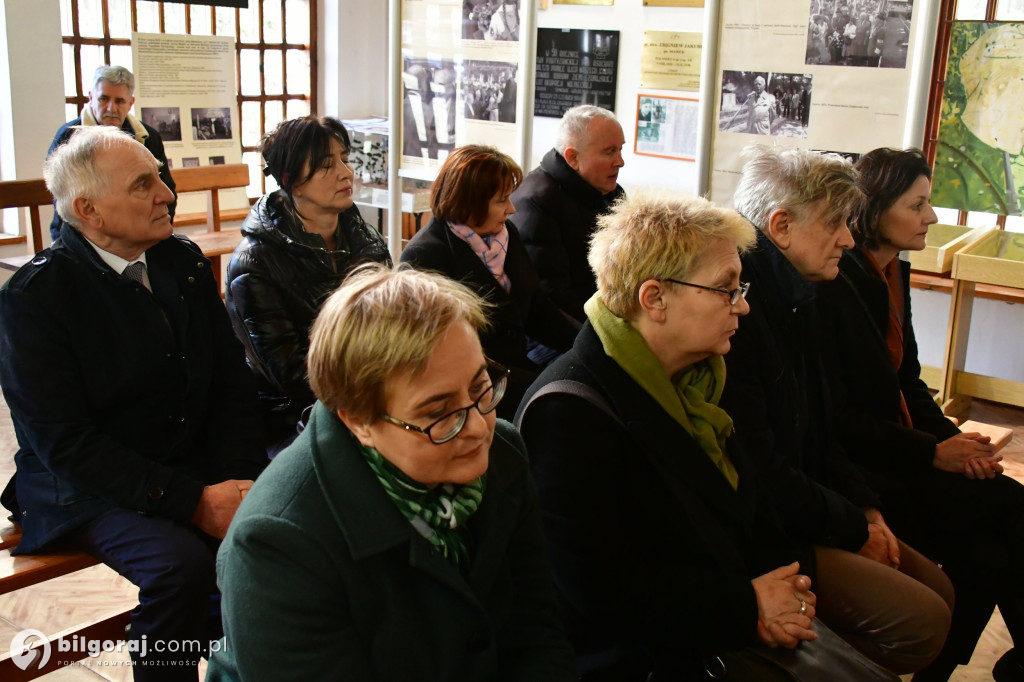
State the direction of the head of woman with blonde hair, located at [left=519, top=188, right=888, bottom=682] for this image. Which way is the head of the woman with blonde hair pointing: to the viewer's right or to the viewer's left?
to the viewer's right

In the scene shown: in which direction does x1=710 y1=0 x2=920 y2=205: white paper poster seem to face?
toward the camera

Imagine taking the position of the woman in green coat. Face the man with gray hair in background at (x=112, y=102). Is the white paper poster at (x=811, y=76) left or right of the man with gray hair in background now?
right

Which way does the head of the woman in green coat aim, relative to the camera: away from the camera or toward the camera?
toward the camera

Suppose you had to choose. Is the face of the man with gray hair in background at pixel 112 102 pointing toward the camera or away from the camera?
toward the camera

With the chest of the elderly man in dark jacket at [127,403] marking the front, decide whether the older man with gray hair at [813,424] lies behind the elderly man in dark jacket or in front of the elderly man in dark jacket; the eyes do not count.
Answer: in front

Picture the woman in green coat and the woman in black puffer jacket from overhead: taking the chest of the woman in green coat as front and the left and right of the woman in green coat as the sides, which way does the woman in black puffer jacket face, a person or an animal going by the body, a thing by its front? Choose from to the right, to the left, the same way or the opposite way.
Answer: the same way

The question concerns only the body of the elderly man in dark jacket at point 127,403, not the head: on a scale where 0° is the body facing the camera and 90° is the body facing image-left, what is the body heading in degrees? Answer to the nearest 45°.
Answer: approximately 315°

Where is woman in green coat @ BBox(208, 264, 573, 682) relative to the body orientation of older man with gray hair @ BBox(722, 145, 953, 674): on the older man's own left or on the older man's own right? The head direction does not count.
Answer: on the older man's own right

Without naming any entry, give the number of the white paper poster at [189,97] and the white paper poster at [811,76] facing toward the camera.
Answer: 2

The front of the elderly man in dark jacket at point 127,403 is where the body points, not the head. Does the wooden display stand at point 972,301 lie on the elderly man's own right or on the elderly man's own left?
on the elderly man's own left

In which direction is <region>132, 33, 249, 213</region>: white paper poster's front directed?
toward the camera

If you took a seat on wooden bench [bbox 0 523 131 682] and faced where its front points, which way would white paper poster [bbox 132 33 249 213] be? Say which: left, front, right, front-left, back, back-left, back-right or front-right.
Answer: back-left

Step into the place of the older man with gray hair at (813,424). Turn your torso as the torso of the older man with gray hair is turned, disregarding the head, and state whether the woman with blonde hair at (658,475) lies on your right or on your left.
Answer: on your right

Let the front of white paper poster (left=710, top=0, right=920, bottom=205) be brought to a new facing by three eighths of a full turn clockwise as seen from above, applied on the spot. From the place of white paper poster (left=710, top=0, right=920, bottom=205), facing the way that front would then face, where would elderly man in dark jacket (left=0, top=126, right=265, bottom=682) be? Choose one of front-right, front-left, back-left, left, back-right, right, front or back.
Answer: left
